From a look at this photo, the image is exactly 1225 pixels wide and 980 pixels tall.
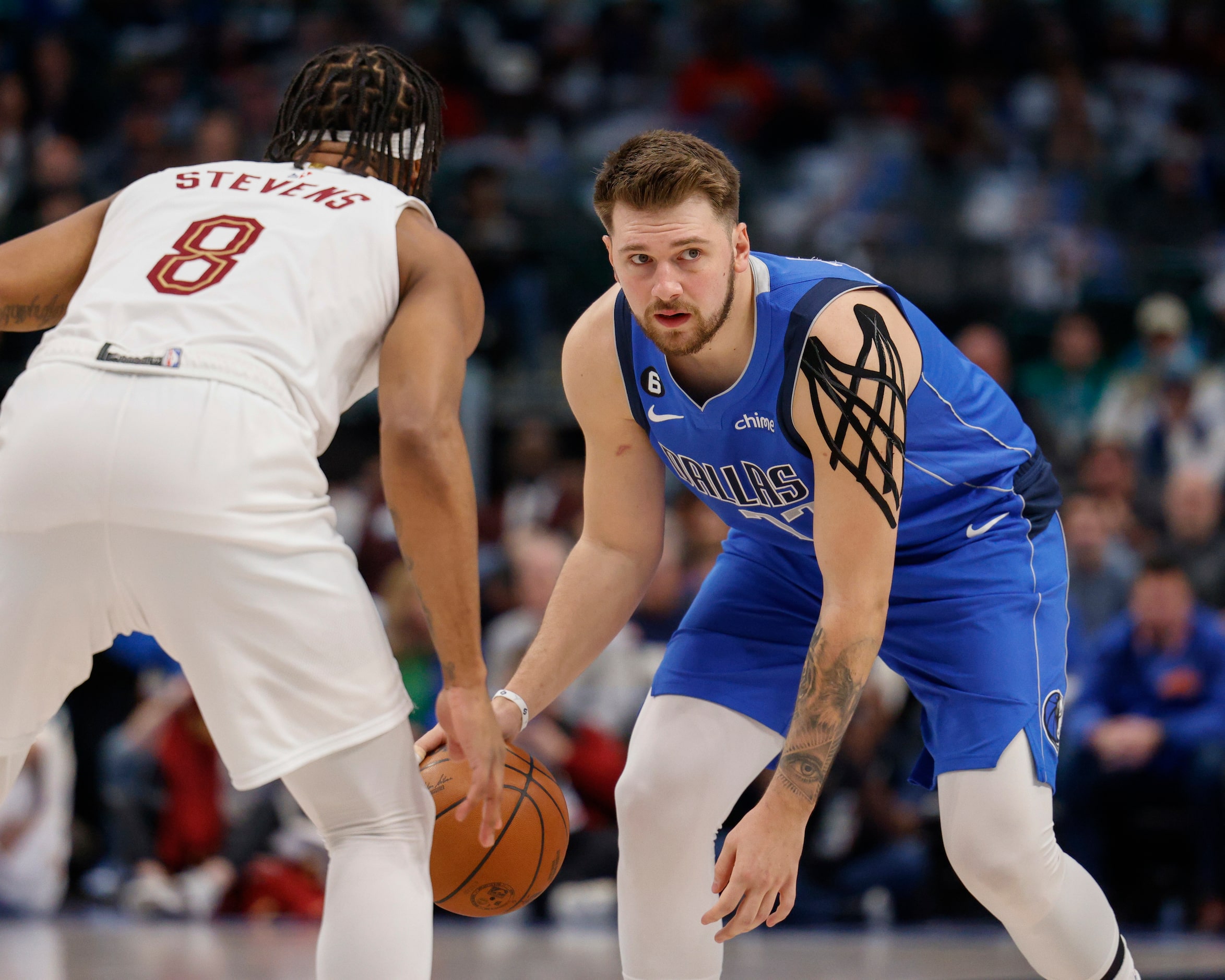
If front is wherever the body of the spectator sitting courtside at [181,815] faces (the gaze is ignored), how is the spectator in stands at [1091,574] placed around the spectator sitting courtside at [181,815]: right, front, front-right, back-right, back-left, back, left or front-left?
left

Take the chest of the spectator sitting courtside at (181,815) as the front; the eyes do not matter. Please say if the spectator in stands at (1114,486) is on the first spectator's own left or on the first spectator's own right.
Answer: on the first spectator's own left

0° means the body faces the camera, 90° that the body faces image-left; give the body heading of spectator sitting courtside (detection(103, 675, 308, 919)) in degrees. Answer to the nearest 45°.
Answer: approximately 0°

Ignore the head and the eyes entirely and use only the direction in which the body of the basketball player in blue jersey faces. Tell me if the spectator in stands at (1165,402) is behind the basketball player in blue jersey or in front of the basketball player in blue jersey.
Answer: behind

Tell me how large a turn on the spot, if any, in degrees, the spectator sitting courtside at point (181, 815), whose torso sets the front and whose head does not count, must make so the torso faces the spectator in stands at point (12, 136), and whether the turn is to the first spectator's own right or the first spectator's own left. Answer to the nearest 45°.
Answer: approximately 180°

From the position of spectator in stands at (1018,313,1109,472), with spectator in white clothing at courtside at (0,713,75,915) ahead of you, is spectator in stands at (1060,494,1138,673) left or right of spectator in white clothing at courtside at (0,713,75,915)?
left

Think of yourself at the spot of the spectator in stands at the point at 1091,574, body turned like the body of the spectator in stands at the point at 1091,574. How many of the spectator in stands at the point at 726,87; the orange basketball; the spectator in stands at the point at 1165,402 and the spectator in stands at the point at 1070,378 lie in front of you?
1

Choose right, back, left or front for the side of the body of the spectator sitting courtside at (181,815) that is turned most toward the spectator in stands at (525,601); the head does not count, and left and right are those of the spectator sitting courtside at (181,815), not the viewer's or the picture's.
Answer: left

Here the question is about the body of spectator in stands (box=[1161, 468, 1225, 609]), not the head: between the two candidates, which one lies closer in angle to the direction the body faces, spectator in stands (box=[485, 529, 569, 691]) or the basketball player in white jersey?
the basketball player in white jersey
